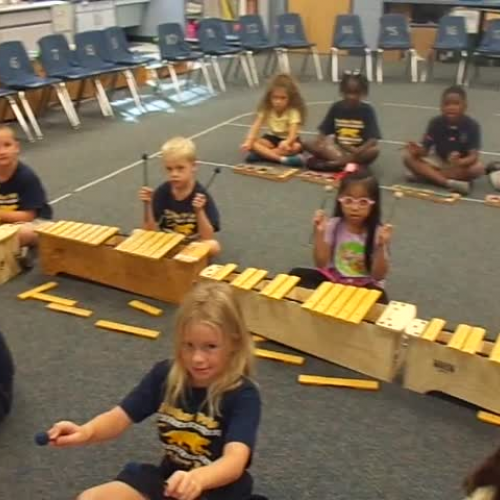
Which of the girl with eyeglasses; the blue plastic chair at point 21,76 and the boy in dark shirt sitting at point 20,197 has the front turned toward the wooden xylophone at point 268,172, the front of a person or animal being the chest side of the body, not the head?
the blue plastic chair

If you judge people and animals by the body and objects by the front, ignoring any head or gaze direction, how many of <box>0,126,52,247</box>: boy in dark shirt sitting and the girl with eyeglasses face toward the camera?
2

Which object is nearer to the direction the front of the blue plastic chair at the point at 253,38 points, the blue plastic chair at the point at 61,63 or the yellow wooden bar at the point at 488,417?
the yellow wooden bar

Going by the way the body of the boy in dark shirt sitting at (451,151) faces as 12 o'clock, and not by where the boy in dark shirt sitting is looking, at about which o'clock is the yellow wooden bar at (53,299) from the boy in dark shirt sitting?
The yellow wooden bar is roughly at 1 o'clock from the boy in dark shirt sitting.

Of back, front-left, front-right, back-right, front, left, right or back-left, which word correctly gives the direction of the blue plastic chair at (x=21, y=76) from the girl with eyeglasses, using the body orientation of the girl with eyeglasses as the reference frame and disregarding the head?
back-right
